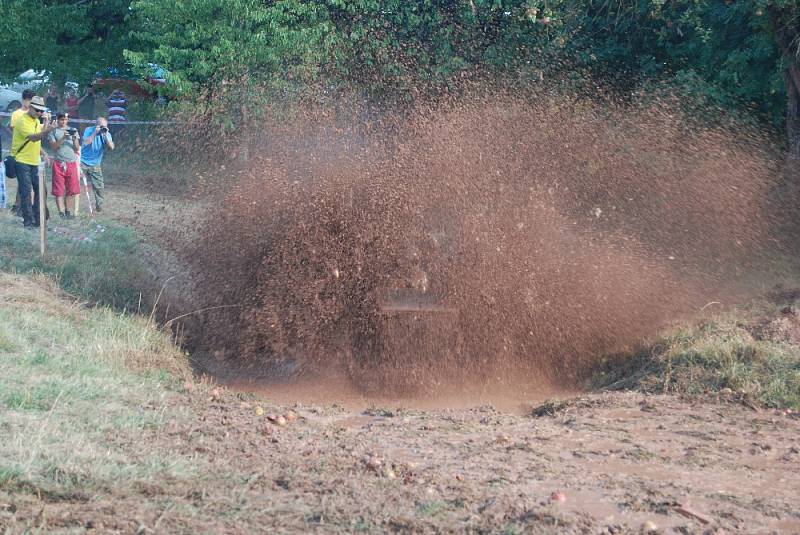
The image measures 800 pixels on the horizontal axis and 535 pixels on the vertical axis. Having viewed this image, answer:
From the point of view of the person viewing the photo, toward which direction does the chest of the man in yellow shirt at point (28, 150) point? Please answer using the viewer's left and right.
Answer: facing the viewer and to the right of the viewer

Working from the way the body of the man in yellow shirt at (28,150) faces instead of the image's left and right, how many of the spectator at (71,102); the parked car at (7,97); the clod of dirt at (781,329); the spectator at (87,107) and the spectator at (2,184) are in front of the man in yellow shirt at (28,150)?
1

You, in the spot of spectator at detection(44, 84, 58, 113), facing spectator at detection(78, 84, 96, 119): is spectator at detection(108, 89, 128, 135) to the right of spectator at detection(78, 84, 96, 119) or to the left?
right

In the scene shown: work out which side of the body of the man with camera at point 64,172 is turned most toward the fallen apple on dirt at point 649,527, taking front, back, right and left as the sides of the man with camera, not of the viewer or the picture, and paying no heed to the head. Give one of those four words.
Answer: front

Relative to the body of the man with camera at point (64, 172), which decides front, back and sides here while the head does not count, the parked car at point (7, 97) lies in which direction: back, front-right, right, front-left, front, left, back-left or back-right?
back

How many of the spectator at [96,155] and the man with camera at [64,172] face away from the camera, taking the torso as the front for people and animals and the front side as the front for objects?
0

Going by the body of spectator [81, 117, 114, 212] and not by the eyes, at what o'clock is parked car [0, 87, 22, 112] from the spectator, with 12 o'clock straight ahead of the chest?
The parked car is roughly at 7 o'clock from the spectator.

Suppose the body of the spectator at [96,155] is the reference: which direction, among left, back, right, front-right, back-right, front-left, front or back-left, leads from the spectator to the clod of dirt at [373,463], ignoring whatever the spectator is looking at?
front-right

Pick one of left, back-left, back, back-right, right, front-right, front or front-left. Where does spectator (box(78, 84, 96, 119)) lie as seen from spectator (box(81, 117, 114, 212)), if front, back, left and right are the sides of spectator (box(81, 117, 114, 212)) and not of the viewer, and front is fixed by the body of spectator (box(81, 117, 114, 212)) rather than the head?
back-left

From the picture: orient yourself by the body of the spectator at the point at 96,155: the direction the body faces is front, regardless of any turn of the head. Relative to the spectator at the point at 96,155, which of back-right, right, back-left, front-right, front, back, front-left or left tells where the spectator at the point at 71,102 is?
back-left
